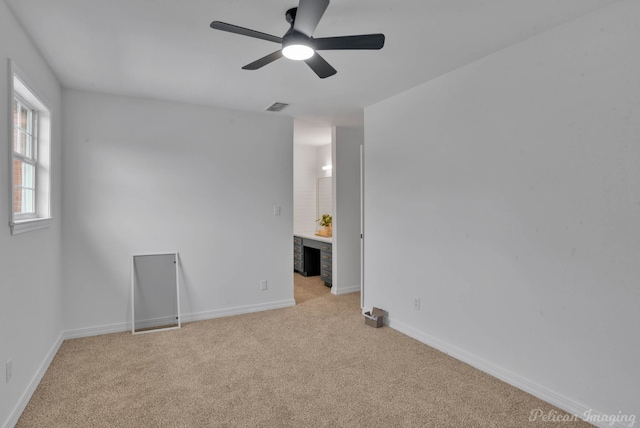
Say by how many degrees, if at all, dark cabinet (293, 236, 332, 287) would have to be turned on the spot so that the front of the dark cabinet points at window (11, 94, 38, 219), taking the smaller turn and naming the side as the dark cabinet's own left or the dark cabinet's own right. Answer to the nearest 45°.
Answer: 0° — it already faces it

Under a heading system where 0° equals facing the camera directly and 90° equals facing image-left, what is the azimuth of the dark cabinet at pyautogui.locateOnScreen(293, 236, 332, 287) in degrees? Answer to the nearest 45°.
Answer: approximately 45°

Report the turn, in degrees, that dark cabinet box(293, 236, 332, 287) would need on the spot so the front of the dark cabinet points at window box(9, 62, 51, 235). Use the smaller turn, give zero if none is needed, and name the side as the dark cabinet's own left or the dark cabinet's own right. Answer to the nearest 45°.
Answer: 0° — it already faces it
